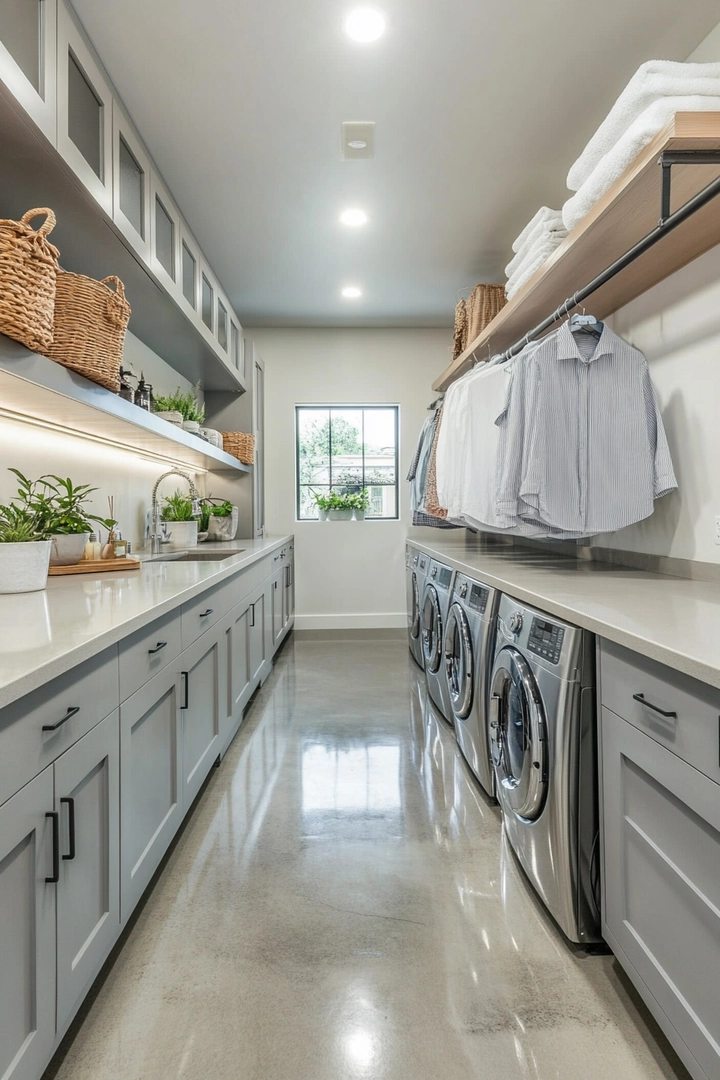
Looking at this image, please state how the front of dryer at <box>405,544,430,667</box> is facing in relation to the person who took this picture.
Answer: facing to the left of the viewer

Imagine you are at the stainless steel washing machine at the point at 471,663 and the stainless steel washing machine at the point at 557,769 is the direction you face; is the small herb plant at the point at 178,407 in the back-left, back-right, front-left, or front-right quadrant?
back-right

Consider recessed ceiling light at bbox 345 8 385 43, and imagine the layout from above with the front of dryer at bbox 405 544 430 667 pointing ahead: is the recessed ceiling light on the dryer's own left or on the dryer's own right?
on the dryer's own left

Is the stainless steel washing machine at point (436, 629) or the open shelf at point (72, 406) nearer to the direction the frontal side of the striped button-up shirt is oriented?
the open shelf

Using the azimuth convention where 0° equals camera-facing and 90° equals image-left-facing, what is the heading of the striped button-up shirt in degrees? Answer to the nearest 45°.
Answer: approximately 0°

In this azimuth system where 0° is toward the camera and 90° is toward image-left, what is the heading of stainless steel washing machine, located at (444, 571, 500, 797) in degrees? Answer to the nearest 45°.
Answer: approximately 90°

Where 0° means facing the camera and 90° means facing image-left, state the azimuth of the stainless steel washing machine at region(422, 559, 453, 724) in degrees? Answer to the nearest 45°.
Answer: approximately 90°

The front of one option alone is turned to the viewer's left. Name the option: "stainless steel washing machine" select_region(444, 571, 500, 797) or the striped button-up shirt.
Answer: the stainless steel washing machine

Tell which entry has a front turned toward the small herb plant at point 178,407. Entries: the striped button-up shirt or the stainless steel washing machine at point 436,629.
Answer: the stainless steel washing machine
